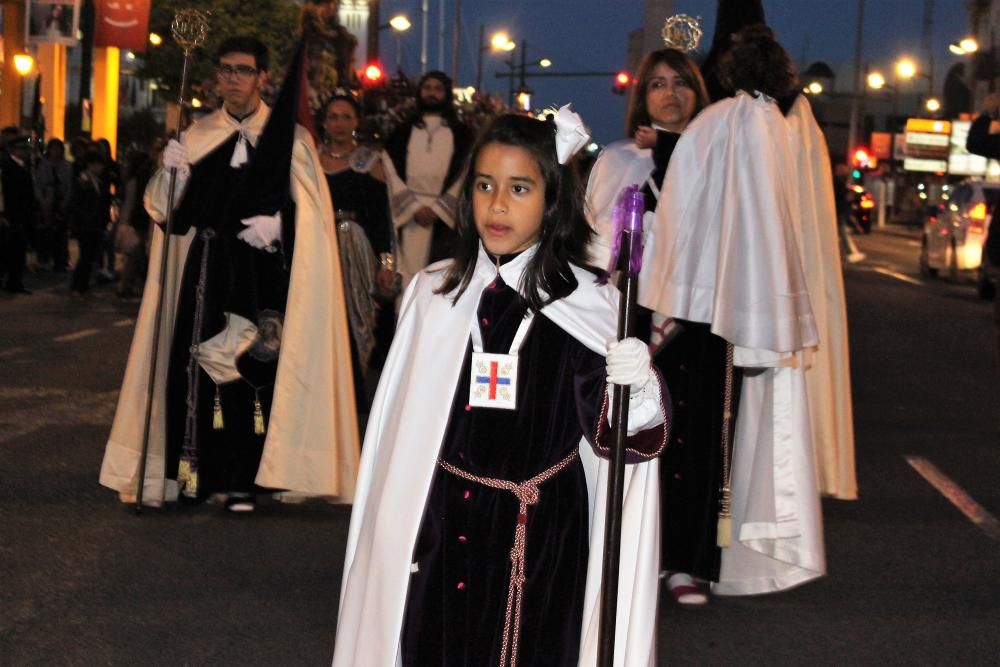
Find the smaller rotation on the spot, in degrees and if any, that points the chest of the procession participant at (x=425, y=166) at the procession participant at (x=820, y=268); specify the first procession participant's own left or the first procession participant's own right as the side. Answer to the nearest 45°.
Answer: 0° — they already face them

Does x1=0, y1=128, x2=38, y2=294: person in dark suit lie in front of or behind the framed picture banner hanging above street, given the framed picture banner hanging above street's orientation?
in front

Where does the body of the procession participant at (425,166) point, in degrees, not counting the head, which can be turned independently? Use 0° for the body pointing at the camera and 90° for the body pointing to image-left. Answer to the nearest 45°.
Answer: approximately 0°

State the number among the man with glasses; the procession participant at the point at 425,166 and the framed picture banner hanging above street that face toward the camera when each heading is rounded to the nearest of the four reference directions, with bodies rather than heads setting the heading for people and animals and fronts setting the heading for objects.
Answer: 3

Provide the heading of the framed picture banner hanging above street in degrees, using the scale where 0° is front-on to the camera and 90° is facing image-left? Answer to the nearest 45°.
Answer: approximately 0°

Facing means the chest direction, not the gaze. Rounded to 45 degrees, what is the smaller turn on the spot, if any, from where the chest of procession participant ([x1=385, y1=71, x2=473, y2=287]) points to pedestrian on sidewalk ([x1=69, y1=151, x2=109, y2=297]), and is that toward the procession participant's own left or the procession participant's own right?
approximately 135° to the procession participant's own right

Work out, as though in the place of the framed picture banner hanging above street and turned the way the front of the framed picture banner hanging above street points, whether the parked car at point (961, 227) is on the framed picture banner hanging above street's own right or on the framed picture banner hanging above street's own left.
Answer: on the framed picture banner hanging above street's own left
